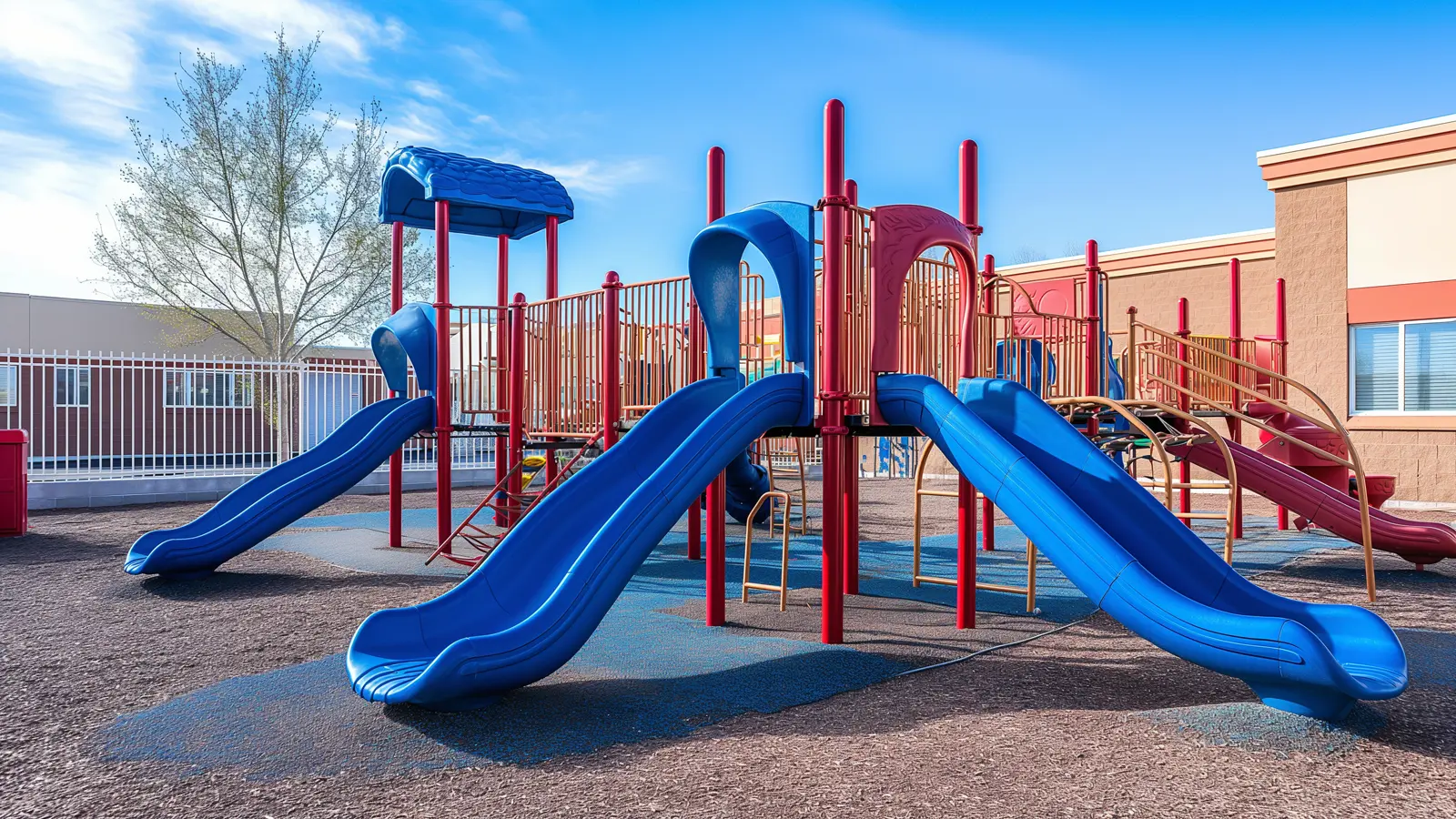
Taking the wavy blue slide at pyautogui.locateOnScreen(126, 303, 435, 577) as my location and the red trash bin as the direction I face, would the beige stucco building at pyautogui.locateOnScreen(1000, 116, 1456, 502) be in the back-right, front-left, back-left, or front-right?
back-right

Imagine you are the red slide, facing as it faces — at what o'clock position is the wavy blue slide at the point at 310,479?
The wavy blue slide is roughly at 5 o'clock from the red slide.

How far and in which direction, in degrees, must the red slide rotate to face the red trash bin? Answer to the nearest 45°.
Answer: approximately 180°

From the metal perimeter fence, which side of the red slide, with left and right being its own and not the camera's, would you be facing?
back

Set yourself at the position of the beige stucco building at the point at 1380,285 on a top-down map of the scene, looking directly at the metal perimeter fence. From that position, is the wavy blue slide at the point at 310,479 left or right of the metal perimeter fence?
left

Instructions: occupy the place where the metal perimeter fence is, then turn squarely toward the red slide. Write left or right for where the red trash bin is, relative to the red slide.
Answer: right

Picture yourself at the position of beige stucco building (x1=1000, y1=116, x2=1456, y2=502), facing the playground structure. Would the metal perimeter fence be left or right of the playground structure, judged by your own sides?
right

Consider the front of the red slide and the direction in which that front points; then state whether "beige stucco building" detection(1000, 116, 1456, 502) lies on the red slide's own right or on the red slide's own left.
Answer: on the red slide's own left

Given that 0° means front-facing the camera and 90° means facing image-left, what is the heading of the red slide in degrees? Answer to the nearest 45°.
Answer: approximately 270°
